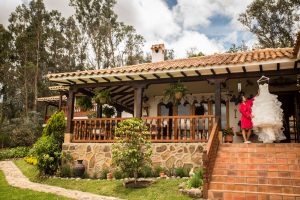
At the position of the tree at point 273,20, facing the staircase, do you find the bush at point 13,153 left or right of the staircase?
right

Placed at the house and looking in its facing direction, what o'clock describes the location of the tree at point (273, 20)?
The tree is roughly at 7 o'clock from the house.

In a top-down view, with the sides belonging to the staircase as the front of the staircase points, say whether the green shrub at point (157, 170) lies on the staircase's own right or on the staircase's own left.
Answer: on the staircase's own right

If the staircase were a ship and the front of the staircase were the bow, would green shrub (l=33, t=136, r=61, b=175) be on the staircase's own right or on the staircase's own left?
on the staircase's own right

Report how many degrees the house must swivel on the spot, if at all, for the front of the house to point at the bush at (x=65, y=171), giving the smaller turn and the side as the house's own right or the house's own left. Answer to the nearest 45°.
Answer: approximately 90° to the house's own right

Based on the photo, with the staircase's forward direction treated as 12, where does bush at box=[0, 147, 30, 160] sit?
The bush is roughly at 4 o'clock from the staircase.

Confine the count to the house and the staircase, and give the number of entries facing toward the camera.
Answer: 2

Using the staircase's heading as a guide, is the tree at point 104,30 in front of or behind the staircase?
behind

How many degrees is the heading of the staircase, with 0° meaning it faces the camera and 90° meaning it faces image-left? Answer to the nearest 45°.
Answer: approximately 0°
